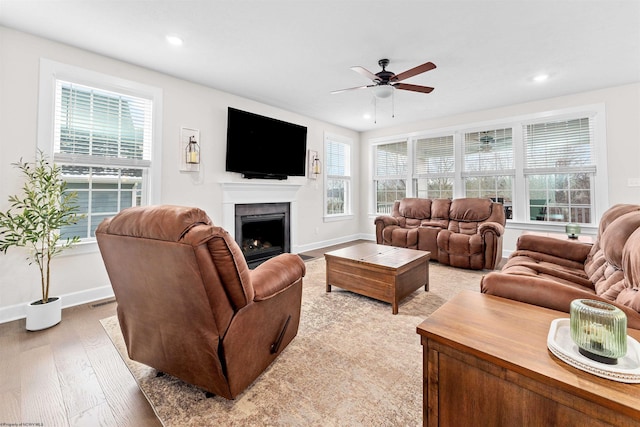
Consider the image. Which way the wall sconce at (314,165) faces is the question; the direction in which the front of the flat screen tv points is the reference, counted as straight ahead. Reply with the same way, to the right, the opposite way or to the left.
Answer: the same way

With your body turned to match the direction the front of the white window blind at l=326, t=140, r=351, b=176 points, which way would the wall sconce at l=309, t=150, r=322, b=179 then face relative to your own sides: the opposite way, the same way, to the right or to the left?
the same way

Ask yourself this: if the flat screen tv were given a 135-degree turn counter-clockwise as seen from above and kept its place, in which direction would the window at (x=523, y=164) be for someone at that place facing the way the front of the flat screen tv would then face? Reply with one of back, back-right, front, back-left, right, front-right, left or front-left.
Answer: right

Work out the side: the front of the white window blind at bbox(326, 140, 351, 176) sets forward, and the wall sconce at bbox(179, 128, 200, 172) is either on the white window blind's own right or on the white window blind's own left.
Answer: on the white window blind's own right

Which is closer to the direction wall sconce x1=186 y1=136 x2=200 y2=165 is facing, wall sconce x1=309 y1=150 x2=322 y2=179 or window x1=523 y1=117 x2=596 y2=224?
the window

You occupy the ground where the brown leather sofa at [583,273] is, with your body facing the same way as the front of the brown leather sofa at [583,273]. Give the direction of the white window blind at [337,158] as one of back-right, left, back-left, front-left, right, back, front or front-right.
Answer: front-right

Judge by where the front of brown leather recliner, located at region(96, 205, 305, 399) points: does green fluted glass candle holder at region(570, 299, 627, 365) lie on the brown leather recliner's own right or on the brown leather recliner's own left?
on the brown leather recliner's own right

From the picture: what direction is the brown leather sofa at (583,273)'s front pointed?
to the viewer's left

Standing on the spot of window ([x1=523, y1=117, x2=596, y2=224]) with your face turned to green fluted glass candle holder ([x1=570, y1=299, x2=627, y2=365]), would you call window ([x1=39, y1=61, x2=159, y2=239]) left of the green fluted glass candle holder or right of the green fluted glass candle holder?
right

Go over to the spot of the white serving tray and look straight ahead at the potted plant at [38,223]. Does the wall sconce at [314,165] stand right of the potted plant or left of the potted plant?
right

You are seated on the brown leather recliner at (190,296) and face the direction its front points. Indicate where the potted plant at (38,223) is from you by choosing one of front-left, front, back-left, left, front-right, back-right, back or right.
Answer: left

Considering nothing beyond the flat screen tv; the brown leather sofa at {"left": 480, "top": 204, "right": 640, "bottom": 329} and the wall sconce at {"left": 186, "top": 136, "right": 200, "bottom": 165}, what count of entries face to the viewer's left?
1

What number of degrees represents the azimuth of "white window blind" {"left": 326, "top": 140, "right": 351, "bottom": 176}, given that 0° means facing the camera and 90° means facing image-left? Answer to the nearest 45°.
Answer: approximately 315°

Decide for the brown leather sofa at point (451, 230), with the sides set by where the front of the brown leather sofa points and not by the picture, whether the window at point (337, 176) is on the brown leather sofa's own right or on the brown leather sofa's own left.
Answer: on the brown leather sofa's own right

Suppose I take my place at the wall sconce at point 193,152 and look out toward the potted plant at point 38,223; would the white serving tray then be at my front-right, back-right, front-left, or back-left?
front-left

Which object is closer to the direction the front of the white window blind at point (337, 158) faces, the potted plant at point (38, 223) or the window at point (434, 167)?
the window

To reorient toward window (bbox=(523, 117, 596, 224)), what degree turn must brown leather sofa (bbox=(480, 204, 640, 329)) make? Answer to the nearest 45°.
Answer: approximately 90° to its right
